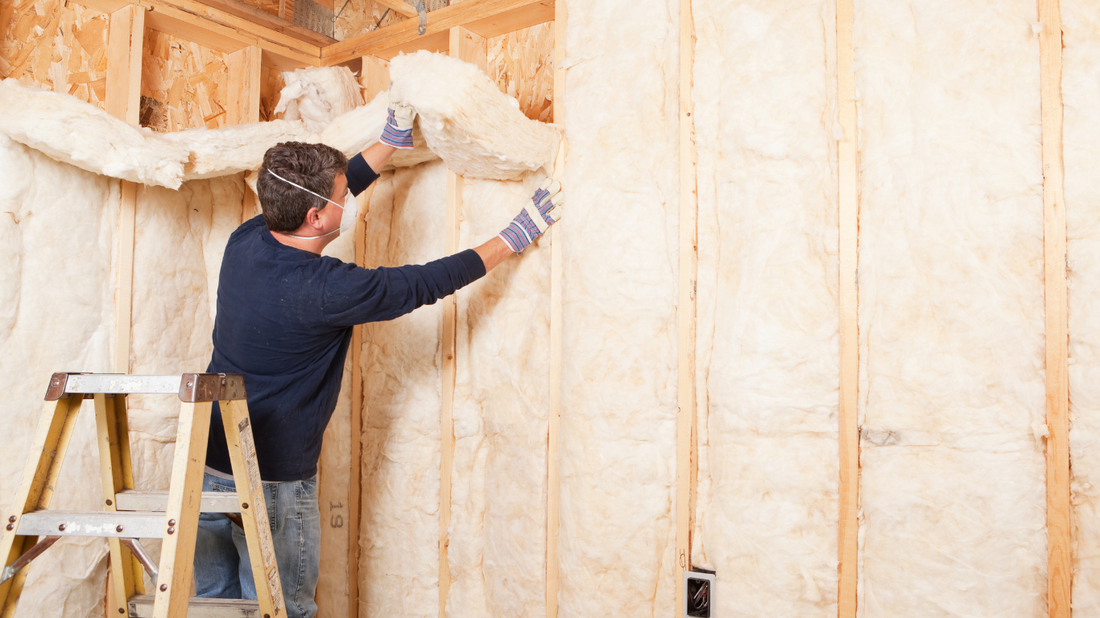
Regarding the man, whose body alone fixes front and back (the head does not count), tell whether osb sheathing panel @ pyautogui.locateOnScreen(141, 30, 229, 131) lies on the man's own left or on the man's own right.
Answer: on the man's own left

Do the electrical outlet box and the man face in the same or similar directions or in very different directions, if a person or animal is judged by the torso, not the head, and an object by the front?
very different directions

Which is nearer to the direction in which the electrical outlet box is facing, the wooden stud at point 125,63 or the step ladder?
the step ladder

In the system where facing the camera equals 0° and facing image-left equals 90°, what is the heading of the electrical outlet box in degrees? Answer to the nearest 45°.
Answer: approximately 0°

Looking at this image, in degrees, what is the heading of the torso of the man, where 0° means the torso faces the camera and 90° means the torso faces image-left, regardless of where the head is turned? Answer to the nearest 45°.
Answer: approximately 225°

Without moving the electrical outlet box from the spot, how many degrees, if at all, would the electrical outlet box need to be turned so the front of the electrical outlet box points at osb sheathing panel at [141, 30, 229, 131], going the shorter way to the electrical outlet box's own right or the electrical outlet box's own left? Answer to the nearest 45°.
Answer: approximately 90° to the electrical outlet box's own right

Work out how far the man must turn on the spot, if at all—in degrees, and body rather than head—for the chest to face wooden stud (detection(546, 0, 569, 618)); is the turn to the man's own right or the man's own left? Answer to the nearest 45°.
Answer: approximately 45° to the man's own right

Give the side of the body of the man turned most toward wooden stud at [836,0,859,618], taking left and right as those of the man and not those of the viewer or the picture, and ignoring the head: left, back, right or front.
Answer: right

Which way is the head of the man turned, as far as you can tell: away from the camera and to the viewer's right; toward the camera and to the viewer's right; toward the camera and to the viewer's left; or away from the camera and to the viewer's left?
away from the camera and to the viewer's right

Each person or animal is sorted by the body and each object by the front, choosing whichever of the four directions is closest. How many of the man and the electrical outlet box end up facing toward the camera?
1

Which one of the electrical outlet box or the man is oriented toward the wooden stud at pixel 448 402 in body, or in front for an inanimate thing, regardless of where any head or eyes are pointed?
the man
